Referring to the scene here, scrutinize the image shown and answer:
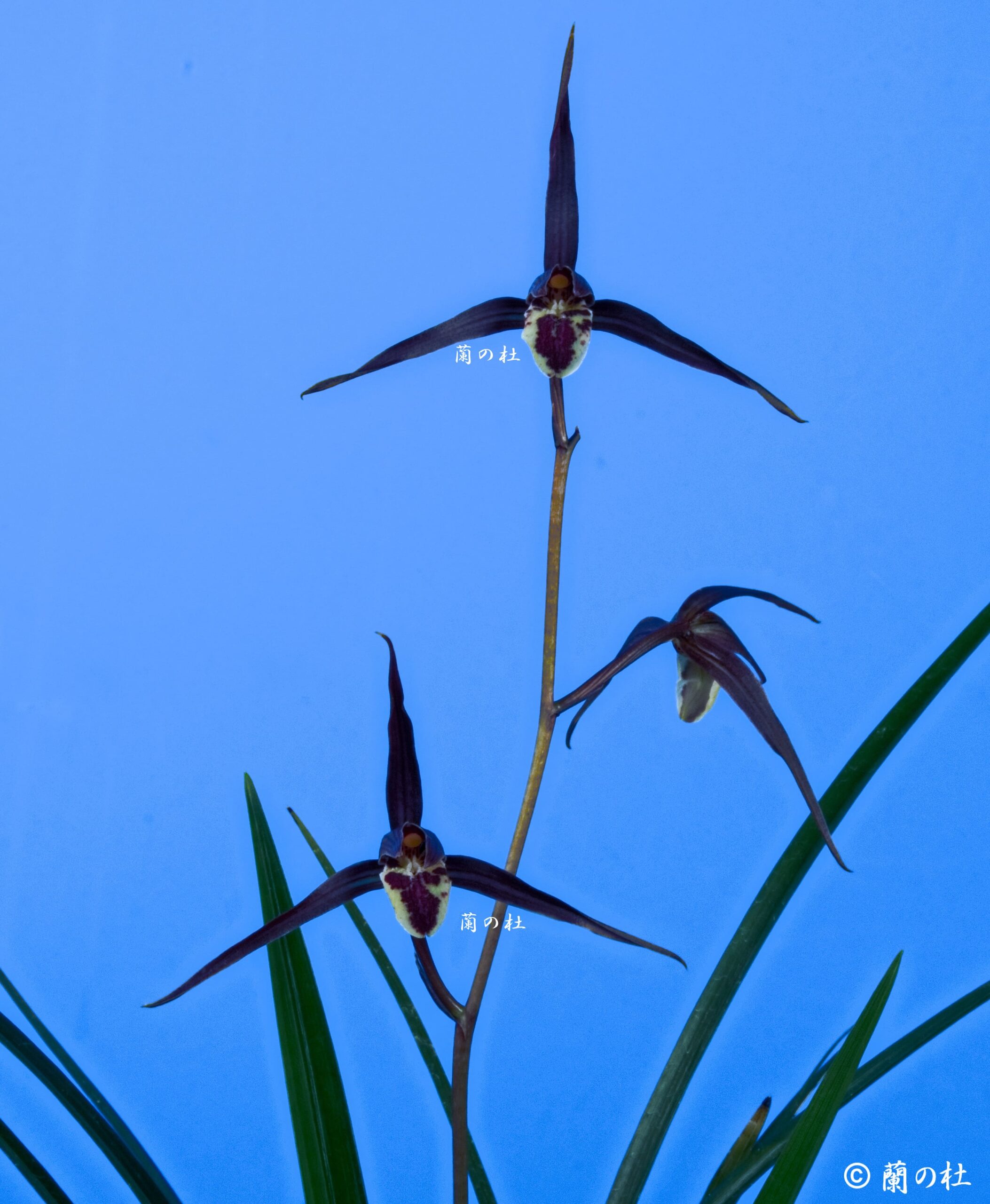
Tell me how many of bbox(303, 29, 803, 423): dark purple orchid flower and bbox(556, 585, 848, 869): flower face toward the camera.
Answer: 1

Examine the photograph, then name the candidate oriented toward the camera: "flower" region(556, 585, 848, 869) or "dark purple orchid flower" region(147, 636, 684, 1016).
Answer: the dark purple orchid flower

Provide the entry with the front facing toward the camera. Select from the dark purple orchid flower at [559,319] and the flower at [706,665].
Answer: the dark purple orchid flower

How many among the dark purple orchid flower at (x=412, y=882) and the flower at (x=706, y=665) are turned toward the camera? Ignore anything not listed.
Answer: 1

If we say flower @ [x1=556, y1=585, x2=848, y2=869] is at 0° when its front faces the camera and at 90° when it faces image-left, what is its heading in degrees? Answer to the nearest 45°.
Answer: approximately 225°

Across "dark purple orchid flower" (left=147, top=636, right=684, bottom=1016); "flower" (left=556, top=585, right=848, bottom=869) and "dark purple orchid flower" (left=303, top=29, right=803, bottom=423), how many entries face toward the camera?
2

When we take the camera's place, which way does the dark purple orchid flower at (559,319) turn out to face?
facing the viewer

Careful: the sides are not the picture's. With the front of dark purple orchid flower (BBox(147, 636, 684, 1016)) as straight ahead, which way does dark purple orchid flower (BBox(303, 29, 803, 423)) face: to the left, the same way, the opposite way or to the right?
the same way
